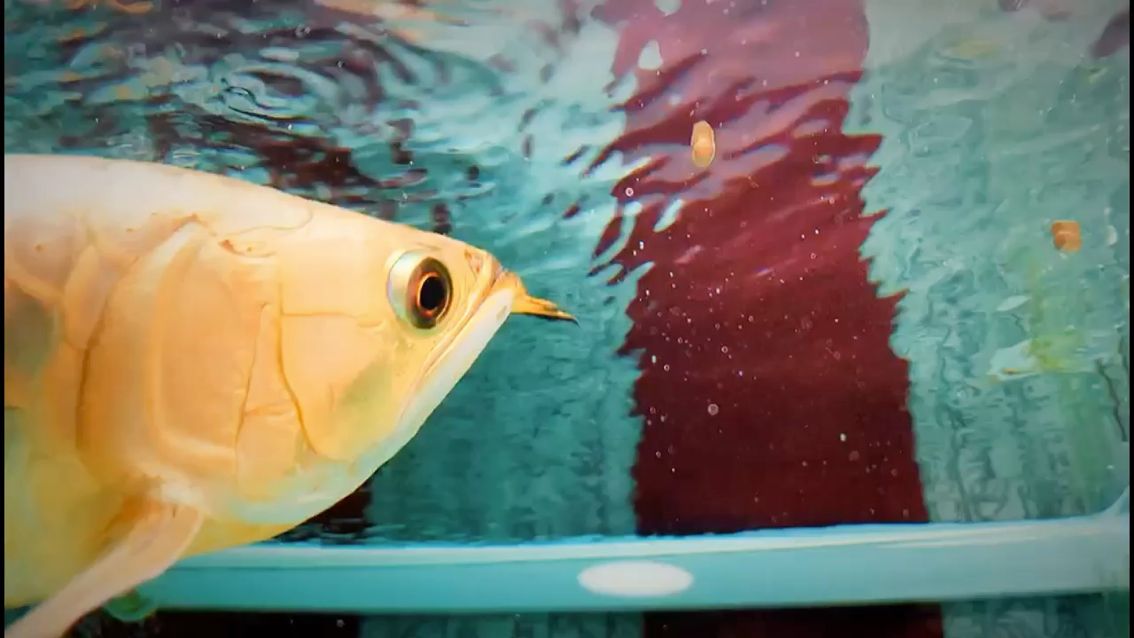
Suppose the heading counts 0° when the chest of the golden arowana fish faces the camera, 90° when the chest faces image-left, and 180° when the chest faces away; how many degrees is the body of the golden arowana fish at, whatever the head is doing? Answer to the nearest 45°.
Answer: approximately 270°

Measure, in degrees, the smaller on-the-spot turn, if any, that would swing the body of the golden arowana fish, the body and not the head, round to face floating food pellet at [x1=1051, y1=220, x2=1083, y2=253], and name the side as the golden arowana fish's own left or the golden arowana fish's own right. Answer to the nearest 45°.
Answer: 0° — it already faces it
